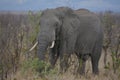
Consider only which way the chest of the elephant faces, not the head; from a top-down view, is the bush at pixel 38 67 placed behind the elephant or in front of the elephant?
in front

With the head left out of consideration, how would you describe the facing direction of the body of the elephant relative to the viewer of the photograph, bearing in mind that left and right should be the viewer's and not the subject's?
facing the viewer and to the left of the viewer

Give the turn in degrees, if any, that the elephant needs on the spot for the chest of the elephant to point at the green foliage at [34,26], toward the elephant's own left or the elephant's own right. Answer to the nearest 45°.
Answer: approximately 45° to the elephant's own right
